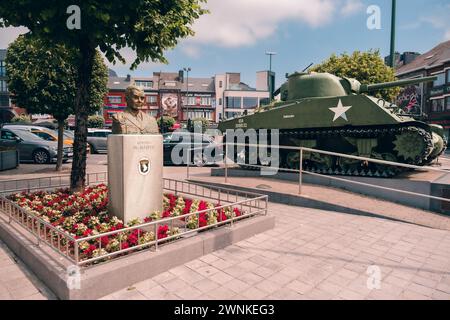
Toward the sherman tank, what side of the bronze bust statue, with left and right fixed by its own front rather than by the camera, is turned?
left

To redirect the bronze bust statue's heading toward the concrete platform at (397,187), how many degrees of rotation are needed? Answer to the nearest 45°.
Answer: approximately 45° to its left

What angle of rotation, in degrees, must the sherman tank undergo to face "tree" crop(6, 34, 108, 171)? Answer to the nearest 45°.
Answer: approximately 135° to its right

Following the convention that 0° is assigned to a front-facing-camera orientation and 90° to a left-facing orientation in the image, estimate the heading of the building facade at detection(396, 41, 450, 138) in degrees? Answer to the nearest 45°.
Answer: approximately 45°

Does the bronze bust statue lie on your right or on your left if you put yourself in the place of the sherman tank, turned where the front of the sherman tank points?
on your right

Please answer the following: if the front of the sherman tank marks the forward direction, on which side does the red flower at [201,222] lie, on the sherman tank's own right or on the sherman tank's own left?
on the sherman tank's own right

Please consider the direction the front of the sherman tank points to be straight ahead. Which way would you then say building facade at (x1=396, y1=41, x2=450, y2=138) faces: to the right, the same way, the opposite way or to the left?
to the right
